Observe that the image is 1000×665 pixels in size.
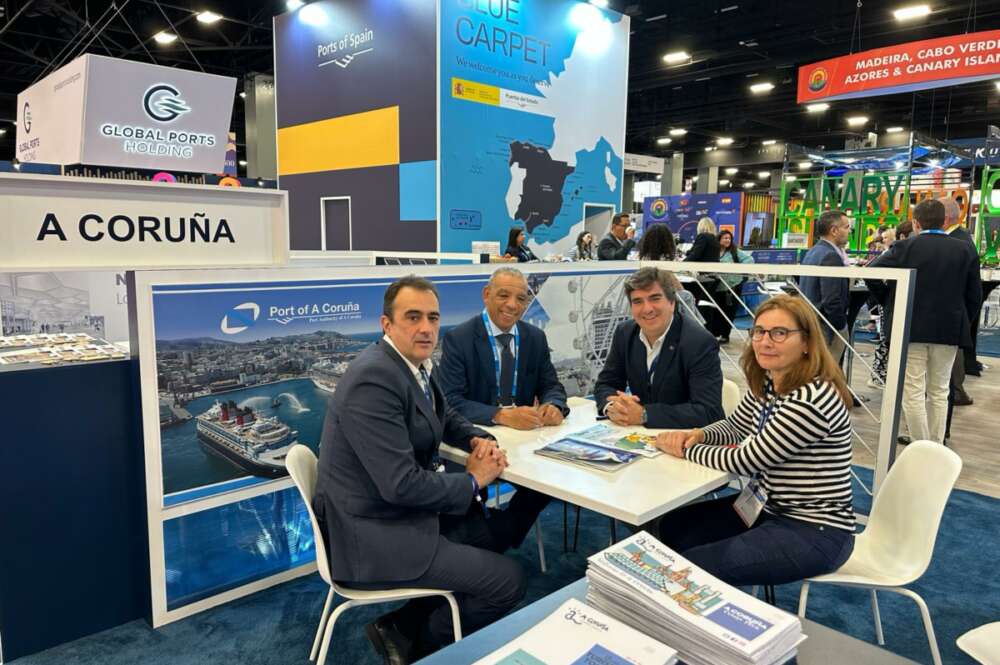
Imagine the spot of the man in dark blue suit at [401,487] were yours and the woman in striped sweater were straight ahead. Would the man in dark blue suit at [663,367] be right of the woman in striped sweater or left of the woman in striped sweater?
left

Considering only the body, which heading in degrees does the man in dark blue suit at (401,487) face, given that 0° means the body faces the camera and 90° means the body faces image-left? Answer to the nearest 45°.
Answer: approximately 270°

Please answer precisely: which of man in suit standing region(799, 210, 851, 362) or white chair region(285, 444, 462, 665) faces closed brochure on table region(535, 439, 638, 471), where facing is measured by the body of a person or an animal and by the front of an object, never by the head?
the white chair

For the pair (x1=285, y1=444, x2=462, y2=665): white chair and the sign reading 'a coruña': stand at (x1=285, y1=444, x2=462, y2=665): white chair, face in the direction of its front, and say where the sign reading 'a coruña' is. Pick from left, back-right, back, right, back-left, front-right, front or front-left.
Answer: back-left

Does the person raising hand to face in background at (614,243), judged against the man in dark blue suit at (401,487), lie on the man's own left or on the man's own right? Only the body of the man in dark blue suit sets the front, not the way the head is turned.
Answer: on the man's own left

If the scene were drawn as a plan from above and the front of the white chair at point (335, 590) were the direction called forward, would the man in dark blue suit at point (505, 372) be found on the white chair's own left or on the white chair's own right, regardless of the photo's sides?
on the white chair's own left

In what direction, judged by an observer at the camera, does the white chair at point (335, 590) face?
facing to the right of the viewer

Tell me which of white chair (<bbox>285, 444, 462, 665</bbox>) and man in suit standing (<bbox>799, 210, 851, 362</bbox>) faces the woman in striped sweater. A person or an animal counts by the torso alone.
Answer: the white chair

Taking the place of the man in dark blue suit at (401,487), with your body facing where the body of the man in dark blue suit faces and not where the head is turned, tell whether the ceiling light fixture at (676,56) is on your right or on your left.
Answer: on your left

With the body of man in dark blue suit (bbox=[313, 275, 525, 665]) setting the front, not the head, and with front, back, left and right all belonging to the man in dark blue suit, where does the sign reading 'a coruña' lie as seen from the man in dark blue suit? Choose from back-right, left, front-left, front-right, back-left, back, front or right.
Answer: back-left

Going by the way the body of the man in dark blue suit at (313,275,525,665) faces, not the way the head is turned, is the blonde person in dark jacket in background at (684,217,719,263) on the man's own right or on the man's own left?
on the man's own left
